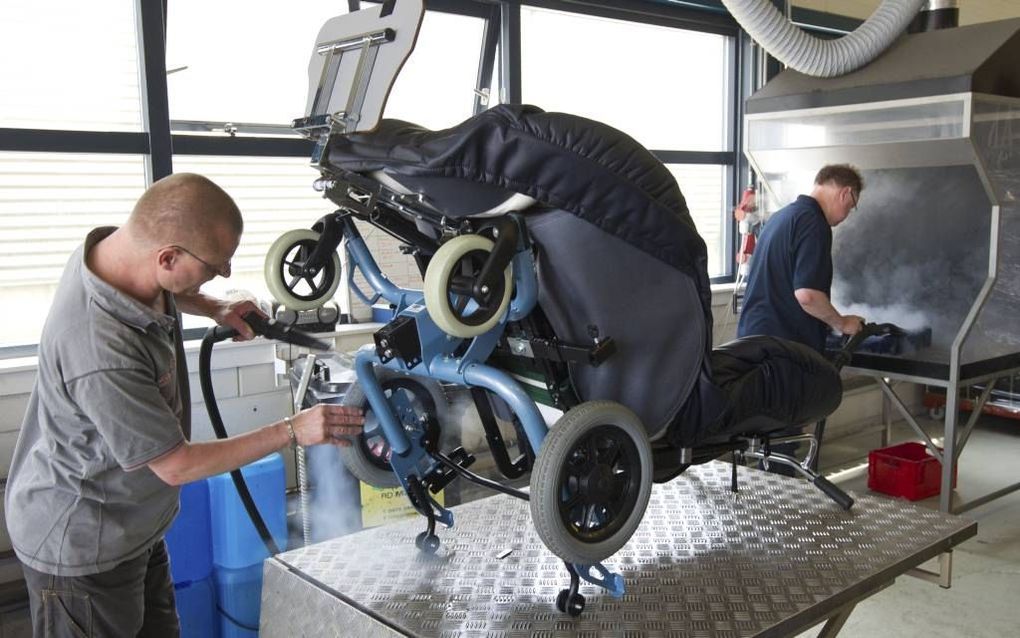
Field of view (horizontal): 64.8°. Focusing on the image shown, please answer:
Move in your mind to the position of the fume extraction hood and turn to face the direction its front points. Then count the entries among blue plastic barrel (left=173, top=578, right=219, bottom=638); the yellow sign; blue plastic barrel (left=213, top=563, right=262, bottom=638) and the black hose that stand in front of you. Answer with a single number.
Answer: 4

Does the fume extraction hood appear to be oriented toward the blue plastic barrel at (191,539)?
yes

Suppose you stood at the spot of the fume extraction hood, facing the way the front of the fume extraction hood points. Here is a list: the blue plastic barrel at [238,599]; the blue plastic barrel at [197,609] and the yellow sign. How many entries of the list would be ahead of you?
3

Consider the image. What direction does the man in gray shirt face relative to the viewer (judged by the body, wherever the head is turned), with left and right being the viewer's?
facing to the right of the viewer

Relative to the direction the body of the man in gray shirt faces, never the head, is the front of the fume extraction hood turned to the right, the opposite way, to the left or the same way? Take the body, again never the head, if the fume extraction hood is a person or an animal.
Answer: the opposite way

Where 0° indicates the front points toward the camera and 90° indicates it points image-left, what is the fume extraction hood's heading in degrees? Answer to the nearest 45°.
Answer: approximately 45°

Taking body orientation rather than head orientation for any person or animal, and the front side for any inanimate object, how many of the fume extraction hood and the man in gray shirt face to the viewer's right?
1
